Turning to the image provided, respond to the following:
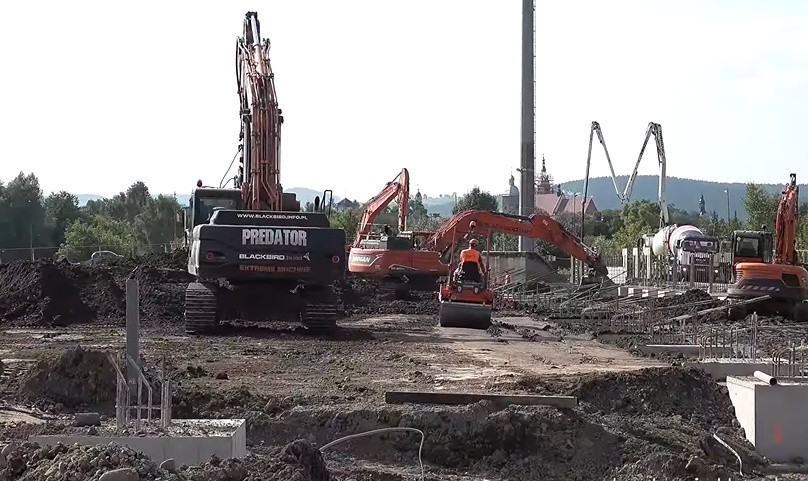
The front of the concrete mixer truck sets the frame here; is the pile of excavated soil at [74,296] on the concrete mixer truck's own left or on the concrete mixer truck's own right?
on the concrete mixer truck's own right

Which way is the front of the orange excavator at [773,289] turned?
away from the camera

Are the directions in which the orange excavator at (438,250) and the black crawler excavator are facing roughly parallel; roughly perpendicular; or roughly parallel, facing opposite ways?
roughly perpendicular

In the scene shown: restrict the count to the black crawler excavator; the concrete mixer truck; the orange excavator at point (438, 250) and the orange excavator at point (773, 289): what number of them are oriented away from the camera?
2

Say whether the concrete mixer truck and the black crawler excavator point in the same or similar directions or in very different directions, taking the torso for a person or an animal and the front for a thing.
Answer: very different directions

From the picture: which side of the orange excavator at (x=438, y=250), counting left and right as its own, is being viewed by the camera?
right

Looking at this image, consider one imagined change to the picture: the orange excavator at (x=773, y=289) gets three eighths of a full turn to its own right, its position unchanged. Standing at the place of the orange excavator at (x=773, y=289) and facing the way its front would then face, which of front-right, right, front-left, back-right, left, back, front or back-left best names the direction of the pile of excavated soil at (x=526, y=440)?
front-right

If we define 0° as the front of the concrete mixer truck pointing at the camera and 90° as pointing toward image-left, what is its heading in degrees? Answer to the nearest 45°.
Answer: approximately 315°

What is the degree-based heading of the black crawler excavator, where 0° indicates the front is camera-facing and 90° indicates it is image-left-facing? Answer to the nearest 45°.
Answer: approximately 180°

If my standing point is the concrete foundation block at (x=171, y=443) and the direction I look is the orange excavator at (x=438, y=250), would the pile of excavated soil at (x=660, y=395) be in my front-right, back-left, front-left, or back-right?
front-right

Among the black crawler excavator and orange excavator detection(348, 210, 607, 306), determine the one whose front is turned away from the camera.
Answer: the black crawler excavator

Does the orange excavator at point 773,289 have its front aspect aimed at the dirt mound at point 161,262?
no

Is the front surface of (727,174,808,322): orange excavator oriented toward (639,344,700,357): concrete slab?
no
